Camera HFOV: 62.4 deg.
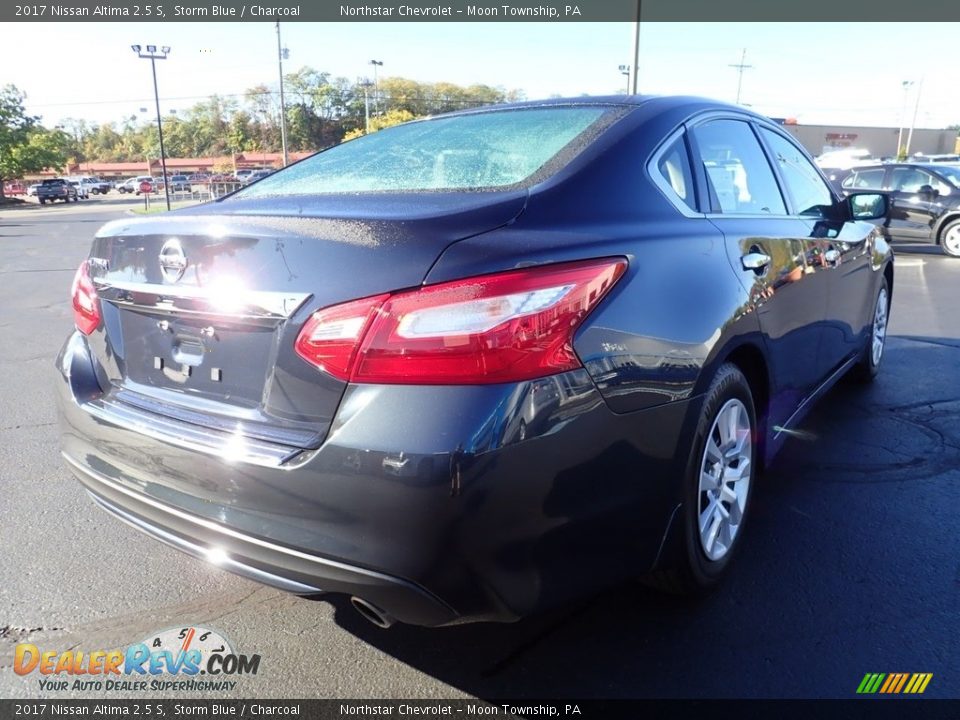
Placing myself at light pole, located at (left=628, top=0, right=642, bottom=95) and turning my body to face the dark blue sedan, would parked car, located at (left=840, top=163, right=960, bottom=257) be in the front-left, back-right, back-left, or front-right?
front-left

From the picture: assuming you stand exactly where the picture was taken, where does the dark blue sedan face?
facing away from the viewer and to the right of the viewer

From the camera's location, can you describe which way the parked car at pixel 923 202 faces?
facing the viewer and to the right of the viewer

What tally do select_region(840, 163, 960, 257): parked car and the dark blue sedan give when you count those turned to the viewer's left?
0

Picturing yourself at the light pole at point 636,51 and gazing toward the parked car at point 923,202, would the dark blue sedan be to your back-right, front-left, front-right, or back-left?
front-right

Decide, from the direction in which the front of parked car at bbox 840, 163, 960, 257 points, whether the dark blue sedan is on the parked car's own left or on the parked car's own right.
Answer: on the parked car's own right

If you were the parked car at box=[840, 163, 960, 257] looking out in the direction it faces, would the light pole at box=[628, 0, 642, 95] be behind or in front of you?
behind

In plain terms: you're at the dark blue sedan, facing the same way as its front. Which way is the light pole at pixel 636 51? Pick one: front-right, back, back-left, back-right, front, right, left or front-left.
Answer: front-left

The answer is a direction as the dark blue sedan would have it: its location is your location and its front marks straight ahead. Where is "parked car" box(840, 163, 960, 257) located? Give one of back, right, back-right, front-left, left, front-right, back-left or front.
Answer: front
